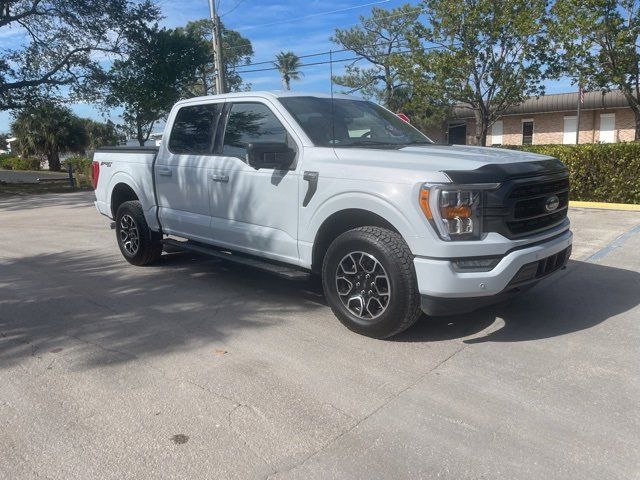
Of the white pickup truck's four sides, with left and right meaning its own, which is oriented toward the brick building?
left

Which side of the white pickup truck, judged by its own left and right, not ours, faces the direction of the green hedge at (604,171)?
left

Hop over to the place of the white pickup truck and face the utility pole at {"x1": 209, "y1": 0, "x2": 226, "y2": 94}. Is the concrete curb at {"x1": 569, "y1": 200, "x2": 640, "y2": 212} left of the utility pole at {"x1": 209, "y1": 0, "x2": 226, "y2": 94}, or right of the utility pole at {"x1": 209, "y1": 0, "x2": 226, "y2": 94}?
right

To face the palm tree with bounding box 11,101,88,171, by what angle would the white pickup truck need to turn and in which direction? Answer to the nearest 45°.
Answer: approximately 180°

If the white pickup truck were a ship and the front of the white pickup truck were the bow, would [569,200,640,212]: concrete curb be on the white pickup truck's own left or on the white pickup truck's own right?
on the white pickup truck's own left

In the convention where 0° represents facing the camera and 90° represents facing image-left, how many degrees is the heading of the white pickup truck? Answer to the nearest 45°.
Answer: approximately 315°

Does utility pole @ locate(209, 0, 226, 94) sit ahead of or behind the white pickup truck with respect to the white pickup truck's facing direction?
behind

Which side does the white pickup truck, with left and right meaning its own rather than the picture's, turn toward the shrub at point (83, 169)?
back
